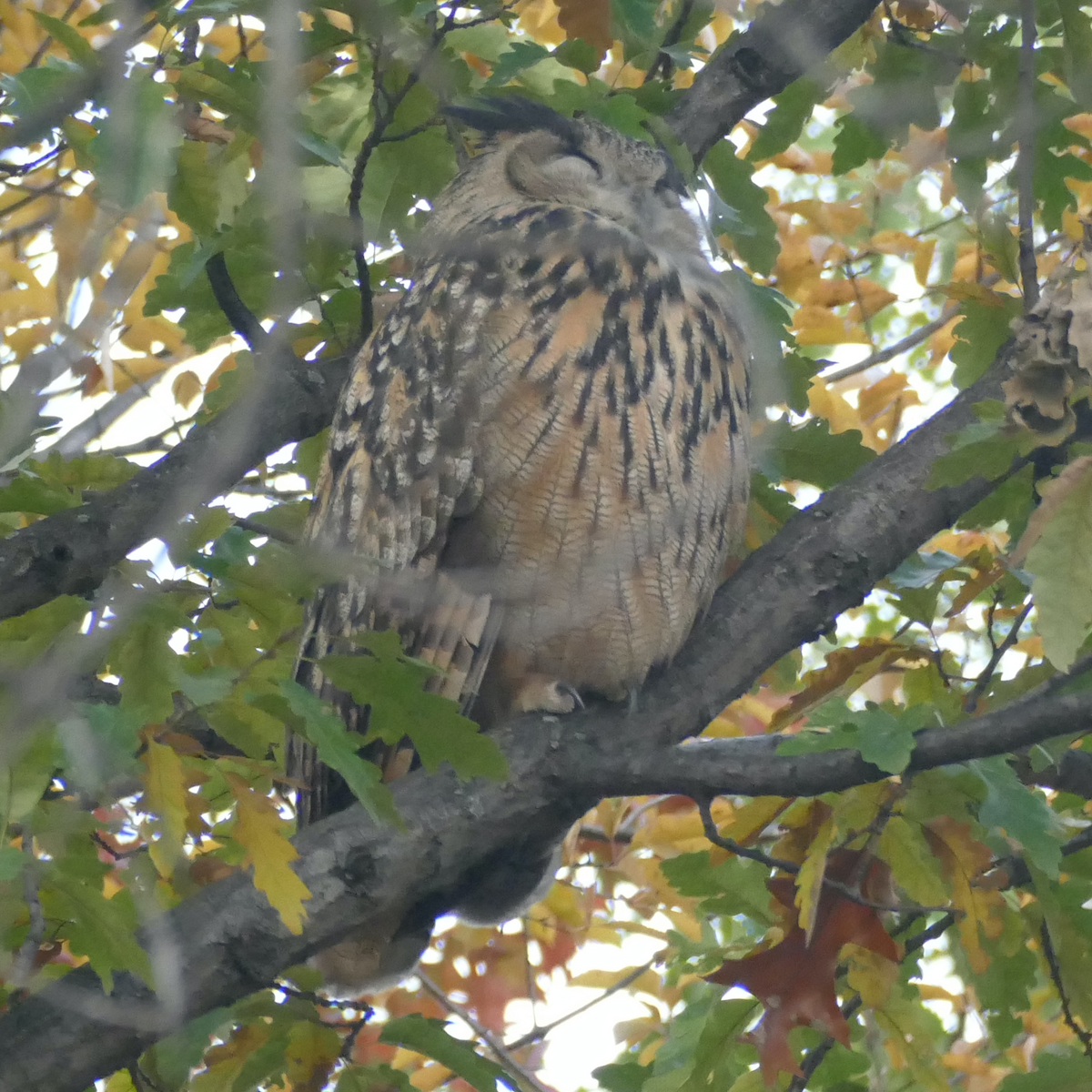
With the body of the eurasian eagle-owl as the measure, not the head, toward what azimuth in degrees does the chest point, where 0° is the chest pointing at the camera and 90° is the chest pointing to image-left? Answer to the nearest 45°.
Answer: approximately 315°

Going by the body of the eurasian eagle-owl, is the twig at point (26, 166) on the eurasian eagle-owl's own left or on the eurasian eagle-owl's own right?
on the eurasian eagle-owl's own right

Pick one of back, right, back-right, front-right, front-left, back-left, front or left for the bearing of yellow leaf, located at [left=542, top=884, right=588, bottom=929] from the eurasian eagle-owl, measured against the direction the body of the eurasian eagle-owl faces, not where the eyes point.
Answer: back-left

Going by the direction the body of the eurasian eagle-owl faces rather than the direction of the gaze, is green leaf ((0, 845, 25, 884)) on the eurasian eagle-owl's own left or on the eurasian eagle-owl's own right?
on the eurasian eagle-owl's own right

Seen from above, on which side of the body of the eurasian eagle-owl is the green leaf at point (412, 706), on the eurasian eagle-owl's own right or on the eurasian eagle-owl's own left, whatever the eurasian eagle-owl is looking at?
on the eurasian eagle-owl's own right

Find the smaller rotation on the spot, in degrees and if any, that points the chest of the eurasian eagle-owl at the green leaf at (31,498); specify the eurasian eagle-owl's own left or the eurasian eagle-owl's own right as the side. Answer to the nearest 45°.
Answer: approximately 90° to the eurasian eagle-owl's own right

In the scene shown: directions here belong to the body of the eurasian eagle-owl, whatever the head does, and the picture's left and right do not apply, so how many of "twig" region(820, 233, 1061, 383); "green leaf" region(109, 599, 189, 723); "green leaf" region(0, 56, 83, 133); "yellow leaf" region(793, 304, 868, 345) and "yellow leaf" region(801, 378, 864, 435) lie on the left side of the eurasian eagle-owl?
3
